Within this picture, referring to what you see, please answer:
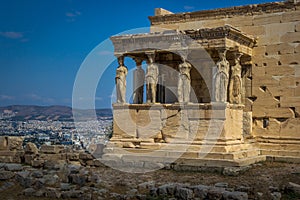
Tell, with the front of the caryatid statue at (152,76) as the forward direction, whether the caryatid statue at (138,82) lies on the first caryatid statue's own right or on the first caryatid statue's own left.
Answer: on the first caryatid statue's own right

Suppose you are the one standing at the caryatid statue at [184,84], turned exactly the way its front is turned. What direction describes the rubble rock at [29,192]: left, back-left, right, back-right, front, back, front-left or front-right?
front-right

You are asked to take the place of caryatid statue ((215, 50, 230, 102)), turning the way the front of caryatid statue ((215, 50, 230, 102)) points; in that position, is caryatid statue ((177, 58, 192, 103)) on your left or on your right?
on your right

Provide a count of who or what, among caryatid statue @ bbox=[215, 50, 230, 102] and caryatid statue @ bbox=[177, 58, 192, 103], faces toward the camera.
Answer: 2

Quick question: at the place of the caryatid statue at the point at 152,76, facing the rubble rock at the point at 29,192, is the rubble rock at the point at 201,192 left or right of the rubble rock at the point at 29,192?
left

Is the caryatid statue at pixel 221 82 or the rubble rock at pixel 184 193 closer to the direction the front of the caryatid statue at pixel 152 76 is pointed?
the rubble rock
